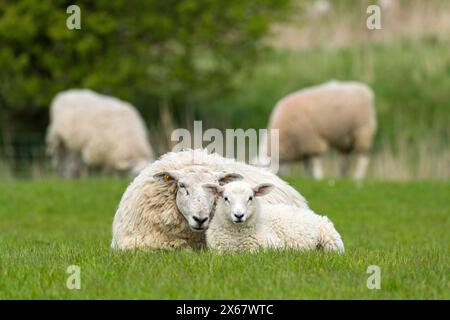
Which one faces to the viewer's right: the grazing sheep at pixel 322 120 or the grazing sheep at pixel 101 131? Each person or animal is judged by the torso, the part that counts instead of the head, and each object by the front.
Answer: the grazing sheep at pixel 101 131

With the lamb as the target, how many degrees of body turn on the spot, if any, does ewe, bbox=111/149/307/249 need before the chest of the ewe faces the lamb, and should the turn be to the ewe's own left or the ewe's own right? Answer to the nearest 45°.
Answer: approximately 90° to the ewe's own left

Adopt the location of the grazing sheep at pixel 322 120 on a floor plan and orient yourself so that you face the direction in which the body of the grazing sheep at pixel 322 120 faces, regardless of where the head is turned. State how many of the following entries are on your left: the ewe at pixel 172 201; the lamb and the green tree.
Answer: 2

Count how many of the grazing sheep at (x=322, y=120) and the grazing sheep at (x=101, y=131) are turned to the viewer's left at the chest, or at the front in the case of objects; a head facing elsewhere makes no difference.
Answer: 1

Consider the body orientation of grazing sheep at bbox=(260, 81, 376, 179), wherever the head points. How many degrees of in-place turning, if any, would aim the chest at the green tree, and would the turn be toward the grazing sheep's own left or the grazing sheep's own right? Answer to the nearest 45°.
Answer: approximately 45° to the grazing sheep's own right

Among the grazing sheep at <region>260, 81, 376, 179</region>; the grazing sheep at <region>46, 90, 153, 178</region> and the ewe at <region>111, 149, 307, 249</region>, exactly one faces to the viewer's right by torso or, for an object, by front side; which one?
the grazing sheep at <region>46, 90, 153, 178</region>

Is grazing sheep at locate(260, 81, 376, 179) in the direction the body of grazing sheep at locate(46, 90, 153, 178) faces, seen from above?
yes

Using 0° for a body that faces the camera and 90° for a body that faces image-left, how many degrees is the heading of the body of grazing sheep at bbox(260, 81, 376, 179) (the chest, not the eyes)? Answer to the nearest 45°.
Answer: approximately 90°

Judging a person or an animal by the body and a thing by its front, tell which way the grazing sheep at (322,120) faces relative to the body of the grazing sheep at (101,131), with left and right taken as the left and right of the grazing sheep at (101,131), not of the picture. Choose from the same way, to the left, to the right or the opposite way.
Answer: the opposite way

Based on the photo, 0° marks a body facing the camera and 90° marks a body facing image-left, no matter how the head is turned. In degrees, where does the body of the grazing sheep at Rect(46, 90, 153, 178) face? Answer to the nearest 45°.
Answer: approximately 270°

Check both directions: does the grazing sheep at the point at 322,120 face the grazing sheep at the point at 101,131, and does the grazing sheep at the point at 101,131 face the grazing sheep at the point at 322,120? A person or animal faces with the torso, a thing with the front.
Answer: yes

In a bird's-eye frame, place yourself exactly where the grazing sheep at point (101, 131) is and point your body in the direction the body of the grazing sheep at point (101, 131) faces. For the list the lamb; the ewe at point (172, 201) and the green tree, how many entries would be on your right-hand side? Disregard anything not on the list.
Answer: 2

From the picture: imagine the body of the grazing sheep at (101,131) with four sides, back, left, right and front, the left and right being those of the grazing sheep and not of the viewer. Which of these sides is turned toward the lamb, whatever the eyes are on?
right

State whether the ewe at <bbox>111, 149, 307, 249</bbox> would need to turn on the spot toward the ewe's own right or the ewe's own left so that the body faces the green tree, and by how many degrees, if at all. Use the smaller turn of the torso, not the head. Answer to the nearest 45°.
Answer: approximately 135° to the ewe's own right

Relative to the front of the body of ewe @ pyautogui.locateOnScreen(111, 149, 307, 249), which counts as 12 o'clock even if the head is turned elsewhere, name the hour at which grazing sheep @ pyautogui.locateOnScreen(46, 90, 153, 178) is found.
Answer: The grazing sheep is roughly at 4 o'clock from the ewe.
